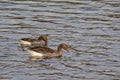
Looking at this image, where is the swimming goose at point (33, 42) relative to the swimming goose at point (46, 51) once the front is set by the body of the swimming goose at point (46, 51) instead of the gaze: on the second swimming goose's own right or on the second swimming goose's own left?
on the second swimming goose's own left

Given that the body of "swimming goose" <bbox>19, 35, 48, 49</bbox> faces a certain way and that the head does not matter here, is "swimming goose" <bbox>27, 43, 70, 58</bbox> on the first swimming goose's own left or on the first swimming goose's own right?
on the first swimming goose's own right

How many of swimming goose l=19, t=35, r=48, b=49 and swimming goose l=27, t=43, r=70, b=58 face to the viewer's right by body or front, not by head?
2

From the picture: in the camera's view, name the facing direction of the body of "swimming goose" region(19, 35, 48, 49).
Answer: to the viewer's right

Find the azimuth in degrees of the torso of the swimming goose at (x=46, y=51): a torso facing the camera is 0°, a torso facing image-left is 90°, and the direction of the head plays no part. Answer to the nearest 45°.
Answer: approximately 270°
